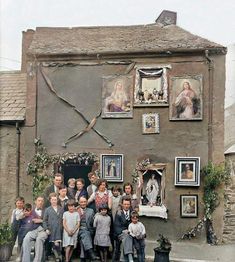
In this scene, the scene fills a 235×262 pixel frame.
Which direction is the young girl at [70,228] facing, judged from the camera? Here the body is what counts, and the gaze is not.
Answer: toward the camera

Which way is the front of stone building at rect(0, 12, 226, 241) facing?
toward the camera

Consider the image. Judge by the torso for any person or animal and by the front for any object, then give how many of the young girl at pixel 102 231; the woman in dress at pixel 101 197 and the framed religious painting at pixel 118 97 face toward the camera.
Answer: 3

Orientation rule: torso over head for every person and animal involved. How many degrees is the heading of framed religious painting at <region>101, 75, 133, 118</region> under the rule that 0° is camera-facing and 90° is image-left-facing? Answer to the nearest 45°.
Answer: approximately 0°

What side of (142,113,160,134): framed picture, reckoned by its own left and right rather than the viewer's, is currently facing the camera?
front

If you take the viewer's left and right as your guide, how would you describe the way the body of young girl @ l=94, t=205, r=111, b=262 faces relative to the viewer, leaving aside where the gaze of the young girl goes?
facing the viewer

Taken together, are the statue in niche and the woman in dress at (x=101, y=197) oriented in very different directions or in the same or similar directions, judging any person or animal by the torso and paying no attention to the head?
same or similar directions

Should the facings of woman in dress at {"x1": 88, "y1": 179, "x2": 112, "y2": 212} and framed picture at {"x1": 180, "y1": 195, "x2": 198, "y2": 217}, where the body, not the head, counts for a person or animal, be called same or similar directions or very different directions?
same or similar directions

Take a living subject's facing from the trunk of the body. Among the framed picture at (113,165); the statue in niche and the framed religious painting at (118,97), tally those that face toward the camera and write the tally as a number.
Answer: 3

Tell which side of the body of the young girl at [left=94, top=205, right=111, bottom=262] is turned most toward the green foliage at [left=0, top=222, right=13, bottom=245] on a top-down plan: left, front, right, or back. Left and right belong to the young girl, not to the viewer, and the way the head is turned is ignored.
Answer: right
